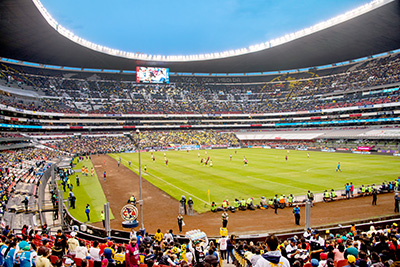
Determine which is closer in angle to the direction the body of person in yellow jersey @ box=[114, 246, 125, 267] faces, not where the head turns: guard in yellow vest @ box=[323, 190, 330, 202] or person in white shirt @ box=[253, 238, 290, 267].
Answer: the guard in yellow vest

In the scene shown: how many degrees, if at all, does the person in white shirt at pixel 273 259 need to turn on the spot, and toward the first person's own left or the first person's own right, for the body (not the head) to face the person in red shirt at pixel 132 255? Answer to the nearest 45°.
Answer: approximately 45° to the first person's own left

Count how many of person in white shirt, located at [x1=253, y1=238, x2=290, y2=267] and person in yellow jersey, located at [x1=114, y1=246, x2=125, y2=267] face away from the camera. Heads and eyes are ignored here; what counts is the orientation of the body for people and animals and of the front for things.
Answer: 2

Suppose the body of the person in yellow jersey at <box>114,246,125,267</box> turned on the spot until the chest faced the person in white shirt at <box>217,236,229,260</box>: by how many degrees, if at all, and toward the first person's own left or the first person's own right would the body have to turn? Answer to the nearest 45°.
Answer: approximately 45° to the first person's own right

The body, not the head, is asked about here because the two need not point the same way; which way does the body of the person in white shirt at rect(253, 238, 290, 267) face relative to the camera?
away from the camera

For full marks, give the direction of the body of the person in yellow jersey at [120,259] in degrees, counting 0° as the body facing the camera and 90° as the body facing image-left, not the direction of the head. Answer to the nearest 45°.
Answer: approximately 180°
